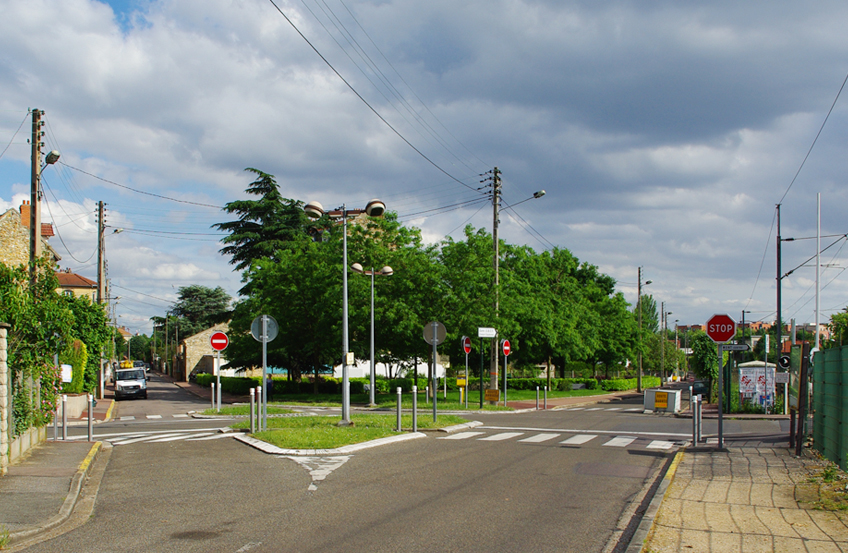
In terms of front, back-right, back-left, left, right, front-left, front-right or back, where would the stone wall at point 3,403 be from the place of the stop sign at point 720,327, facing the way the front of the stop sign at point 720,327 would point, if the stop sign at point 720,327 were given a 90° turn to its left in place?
back-right

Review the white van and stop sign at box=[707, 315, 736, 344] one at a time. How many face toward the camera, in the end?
2

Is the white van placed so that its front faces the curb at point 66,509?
yes

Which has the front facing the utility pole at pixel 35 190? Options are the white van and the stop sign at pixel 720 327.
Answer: the white van

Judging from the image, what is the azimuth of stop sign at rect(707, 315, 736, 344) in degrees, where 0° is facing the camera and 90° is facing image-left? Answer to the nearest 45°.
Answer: approximately 0°

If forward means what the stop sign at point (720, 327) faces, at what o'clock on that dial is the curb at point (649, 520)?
The curb is roughly at 12 o'clock from the stop sign.
